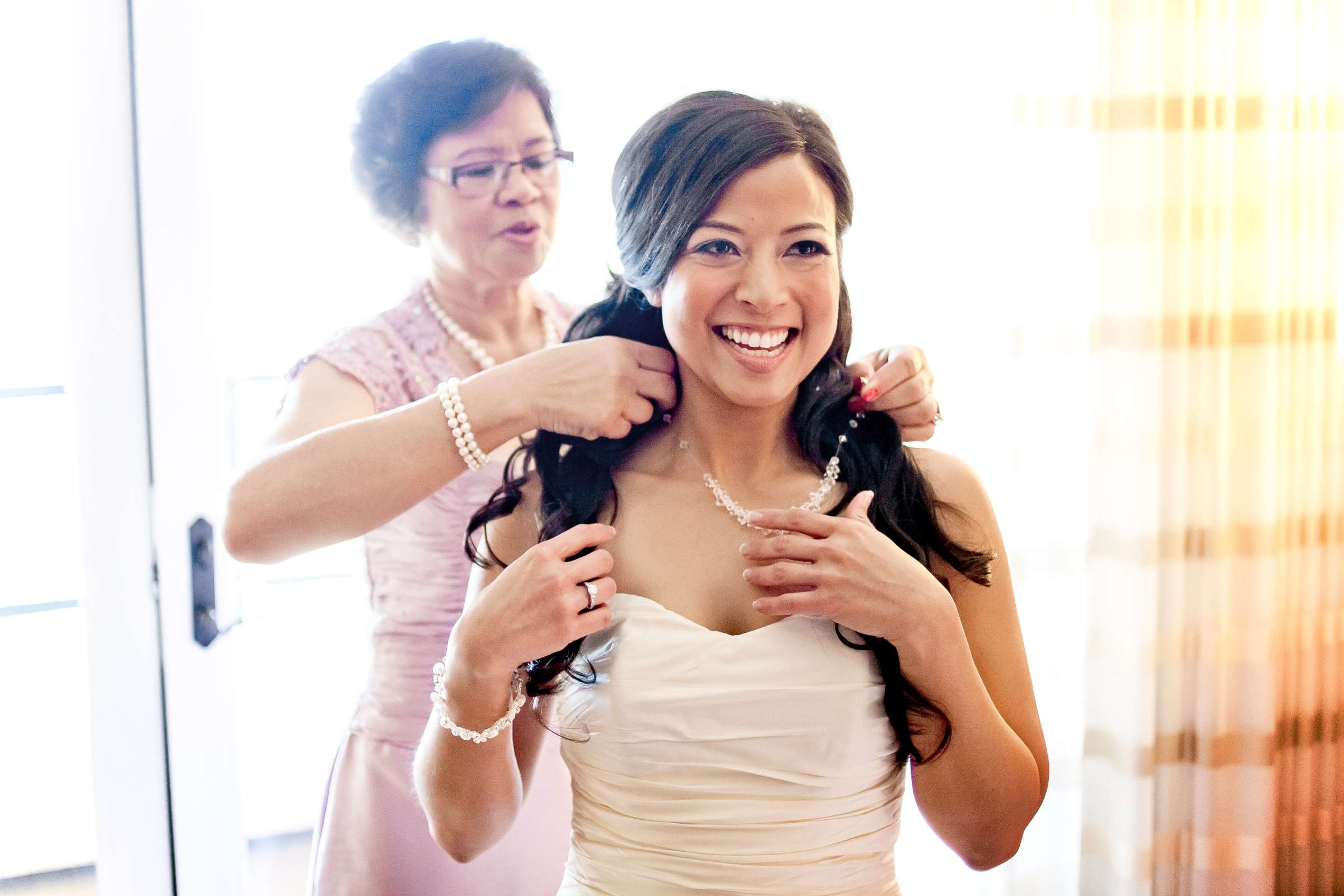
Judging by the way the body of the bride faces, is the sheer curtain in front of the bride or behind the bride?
behind

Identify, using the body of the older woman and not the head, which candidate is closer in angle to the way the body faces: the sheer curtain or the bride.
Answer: the bride

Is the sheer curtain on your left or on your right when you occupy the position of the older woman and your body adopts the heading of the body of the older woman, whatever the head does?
on your left

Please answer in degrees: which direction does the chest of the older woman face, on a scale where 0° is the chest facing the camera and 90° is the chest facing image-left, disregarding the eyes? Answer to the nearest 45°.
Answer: approximately 315°

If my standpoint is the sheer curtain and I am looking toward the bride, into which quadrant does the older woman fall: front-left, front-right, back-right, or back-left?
front-right

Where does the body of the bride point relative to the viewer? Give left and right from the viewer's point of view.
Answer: facing the viewer

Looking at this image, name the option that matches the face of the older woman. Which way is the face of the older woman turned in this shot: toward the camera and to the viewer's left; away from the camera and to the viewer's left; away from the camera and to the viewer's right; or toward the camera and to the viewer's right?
toward the camera and to the viewer's right

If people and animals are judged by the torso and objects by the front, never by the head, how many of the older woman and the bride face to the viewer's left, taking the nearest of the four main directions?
0

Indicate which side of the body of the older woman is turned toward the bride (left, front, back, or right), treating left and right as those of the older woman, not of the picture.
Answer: front
